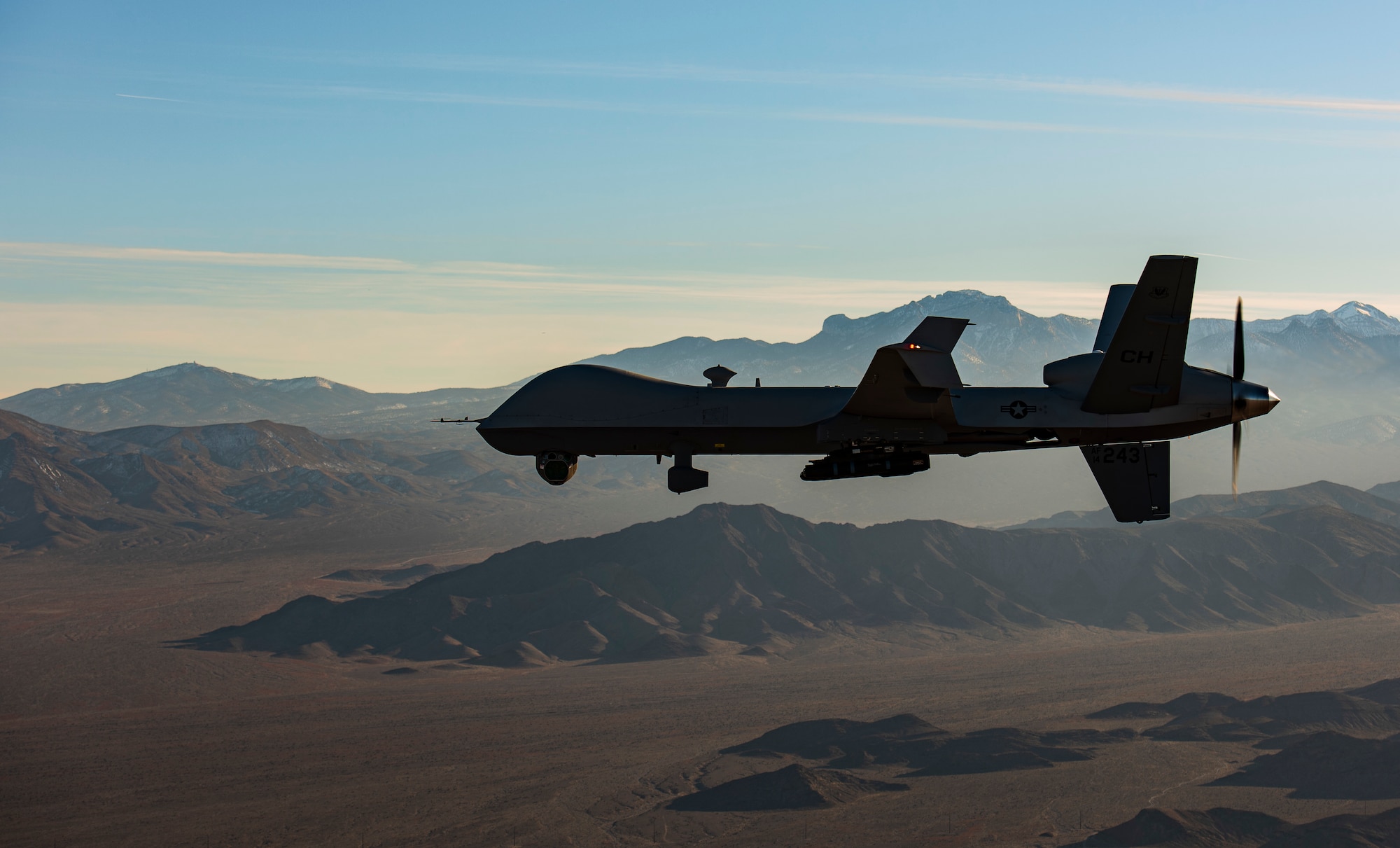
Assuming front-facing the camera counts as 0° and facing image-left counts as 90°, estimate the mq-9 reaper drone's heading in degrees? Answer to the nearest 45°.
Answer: approximately 90°
